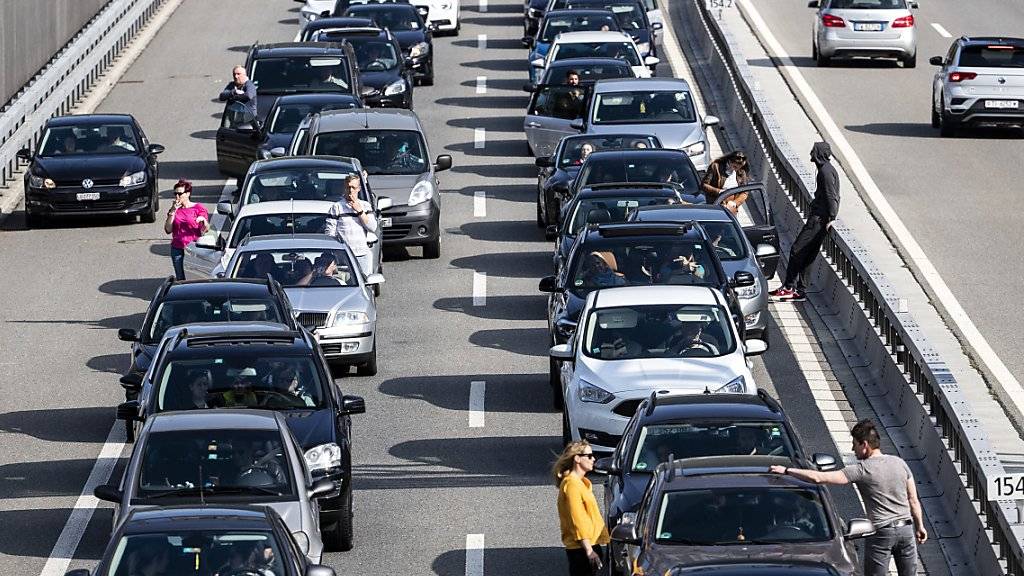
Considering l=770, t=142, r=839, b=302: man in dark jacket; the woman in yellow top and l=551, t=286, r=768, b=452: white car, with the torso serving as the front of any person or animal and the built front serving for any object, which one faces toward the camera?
the white car

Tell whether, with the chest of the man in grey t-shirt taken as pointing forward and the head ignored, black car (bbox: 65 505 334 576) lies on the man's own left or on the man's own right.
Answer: on the man's own left

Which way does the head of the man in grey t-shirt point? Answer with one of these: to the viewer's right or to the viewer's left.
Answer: to the viewer's left

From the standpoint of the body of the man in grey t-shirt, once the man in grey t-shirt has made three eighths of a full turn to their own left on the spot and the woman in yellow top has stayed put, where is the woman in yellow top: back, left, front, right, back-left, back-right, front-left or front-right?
right

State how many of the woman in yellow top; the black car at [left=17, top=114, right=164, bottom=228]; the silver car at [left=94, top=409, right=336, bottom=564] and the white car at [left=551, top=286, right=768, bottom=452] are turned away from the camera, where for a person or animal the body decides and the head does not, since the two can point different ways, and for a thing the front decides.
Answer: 0

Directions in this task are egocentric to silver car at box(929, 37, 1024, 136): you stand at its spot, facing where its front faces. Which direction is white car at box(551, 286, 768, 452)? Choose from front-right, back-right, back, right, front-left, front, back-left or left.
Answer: back

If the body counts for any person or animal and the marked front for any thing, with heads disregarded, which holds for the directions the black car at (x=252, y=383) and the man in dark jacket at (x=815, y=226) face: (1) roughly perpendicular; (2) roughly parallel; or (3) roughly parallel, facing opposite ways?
roughly perpendicular

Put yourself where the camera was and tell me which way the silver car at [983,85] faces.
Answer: facing away from the viewer

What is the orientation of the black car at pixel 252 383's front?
toward the camera

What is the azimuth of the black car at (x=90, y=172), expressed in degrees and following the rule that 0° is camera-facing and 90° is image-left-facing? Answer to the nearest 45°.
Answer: approximately 0°

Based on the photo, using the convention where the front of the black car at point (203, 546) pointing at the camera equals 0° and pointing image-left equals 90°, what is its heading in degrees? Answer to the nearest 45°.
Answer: approximately 0°

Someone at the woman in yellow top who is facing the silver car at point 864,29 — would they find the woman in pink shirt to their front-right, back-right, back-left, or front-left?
front-left

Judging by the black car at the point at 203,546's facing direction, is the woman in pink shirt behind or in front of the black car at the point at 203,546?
behind

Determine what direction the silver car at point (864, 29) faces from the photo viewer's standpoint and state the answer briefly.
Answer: facing away from the viewer

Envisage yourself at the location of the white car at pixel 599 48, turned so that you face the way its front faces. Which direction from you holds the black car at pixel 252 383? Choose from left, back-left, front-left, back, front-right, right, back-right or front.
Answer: front

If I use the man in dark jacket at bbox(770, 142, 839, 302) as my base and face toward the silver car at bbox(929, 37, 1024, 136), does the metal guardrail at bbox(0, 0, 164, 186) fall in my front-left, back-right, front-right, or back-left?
front-left

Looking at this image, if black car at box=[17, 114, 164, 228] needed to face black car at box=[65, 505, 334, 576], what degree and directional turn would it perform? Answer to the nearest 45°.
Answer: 0° — it already faces it

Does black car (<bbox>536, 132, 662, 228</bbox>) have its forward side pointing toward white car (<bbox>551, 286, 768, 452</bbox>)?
yes

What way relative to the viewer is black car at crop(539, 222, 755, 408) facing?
toward the camera

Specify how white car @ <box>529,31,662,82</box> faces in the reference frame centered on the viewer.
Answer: facing the viewer
